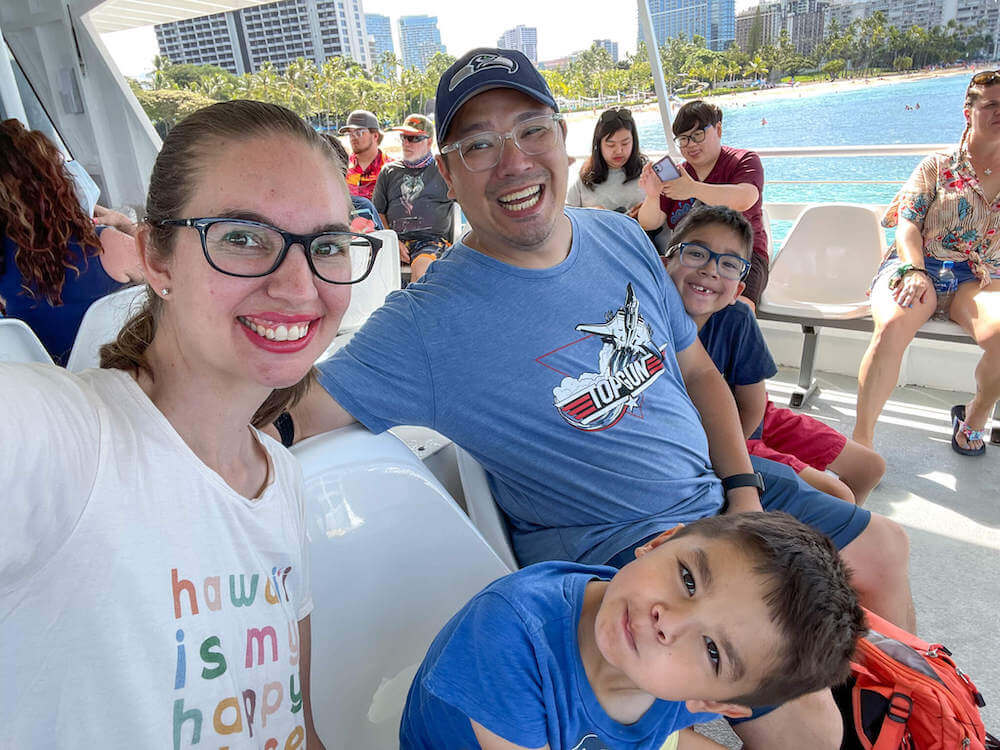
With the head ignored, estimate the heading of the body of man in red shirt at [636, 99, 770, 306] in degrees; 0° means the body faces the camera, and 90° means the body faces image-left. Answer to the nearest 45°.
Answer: approximately 45°

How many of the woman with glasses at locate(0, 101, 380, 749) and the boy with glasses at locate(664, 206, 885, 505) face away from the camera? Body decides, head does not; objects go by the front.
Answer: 0

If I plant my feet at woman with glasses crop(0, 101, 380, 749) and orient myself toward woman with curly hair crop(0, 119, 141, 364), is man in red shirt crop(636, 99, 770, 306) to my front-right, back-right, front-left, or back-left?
front-right

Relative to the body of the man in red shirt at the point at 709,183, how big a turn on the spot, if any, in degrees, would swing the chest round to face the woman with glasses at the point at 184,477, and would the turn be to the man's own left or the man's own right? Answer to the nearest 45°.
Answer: approximately 45° to the man's own left

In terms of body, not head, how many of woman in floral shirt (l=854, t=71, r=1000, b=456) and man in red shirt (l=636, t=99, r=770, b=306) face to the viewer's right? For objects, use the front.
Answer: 0

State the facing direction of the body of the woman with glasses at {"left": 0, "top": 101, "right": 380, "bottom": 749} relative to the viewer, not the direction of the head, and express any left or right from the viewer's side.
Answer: facing the viewer and to the right of the viewer

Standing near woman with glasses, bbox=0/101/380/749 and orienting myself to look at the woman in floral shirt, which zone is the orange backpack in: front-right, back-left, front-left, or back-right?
front-right

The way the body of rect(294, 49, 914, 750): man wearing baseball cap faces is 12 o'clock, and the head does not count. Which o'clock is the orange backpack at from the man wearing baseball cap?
The orange backpack is roughly at 11 o'clock from the man wearing baseball cap.

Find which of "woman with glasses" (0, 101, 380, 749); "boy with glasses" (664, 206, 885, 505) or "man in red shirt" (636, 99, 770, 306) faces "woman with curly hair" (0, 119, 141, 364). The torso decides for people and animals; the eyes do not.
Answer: the man in red shirt

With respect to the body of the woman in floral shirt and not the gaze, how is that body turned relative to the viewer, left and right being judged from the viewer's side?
facing the viewer

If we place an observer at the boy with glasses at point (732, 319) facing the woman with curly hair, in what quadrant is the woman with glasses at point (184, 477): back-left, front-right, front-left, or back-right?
front-left
